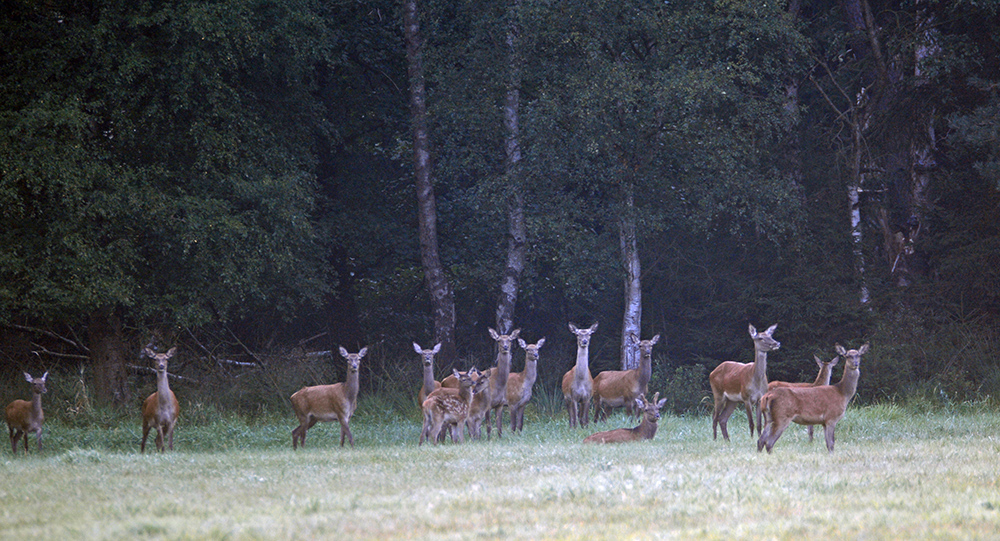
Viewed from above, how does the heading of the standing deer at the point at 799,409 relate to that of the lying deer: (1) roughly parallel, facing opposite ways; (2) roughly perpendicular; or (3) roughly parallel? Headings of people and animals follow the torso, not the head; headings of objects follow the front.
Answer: roughly parallel

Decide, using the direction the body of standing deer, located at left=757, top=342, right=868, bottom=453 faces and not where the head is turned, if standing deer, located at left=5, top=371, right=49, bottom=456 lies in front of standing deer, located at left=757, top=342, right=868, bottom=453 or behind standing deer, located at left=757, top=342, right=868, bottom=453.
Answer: behind

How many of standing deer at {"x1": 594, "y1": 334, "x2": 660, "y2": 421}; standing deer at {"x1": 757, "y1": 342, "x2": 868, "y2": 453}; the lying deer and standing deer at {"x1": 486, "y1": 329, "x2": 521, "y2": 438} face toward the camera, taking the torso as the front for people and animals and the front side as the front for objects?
1

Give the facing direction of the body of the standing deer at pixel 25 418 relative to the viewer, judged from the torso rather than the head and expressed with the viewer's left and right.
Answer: facing the viewer and to the right of the viewer

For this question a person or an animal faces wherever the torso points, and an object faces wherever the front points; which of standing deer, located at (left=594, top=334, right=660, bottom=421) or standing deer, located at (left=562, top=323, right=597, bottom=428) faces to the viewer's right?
standing deer, located at (left=594, top=334, right=660, bottom=421)

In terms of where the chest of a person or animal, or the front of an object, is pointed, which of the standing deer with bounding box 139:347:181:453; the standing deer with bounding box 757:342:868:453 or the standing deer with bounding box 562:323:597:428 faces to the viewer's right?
the standing deer with bounding box 757:342:868:453

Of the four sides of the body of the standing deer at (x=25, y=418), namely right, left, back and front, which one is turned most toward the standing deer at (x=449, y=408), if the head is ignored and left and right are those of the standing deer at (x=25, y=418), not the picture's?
front

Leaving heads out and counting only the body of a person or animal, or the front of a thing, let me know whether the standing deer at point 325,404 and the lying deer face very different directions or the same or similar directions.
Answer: same or similar directions

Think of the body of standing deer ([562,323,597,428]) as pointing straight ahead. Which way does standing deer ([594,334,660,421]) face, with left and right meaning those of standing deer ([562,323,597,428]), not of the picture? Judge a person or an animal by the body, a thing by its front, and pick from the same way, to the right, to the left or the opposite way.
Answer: to the left

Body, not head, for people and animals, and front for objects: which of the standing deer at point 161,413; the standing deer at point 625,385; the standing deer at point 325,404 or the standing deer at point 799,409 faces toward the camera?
the standing deer at point 161,413

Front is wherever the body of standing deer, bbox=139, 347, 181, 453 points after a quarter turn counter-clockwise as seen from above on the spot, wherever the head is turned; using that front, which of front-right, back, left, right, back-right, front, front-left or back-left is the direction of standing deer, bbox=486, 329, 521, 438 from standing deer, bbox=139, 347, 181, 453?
front

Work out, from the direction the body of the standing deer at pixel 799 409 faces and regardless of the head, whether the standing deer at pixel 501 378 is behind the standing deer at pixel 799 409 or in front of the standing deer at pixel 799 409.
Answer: behind

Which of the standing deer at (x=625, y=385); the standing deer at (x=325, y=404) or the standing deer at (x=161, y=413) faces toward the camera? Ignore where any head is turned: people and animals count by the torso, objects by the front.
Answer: the standing deer at (x=161, y=413)

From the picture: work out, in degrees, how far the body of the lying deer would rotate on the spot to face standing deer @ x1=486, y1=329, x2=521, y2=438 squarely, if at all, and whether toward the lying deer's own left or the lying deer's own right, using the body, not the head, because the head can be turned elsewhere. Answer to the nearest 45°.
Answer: approximately 135° to the lying deer's own left

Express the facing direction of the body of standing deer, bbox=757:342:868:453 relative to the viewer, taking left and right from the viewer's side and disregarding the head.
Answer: facing to the right of the viewer

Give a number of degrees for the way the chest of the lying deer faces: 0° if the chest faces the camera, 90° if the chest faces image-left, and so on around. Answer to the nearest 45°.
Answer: approximately 270°

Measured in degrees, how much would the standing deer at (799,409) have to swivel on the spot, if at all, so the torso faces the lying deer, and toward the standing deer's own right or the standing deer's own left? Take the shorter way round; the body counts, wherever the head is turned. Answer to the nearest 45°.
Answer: approximately 135° to the standing deer's own left

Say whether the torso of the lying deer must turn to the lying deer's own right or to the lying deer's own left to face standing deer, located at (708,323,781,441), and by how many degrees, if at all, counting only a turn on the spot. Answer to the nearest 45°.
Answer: approximately 45° to the lying deer's own left

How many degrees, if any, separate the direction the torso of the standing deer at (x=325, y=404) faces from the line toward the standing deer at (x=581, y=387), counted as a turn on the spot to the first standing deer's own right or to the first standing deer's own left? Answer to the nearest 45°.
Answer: approximately 45° to the first standing deer's own left

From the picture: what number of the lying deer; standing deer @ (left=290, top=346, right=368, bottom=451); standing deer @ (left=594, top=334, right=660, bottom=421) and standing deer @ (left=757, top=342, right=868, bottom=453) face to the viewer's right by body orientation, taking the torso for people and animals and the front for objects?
4

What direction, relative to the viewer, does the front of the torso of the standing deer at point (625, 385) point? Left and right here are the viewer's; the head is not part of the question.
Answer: facing to the right of the viewer

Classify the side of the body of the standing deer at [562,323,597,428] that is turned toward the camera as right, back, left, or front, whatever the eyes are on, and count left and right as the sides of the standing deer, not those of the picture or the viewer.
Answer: front

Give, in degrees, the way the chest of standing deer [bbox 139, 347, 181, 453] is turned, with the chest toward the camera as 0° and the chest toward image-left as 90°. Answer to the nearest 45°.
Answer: approximately 0°
